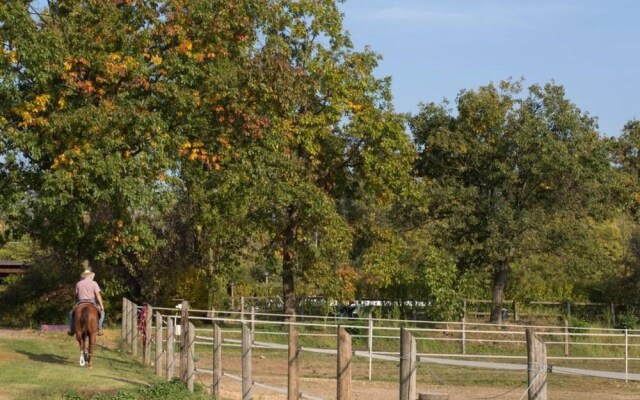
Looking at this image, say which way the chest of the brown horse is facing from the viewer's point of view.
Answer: away from the camera

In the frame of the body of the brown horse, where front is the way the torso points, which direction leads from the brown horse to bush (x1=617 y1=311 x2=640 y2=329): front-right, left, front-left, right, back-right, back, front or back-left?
front-right

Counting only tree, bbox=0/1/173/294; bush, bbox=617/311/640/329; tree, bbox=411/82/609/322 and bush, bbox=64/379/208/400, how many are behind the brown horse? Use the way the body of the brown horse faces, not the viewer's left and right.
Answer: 1

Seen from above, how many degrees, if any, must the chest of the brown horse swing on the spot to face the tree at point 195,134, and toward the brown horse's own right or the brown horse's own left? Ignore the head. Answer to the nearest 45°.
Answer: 0° — it already faces it

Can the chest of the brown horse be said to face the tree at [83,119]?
yes

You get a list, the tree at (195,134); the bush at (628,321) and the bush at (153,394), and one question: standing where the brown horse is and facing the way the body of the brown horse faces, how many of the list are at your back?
1

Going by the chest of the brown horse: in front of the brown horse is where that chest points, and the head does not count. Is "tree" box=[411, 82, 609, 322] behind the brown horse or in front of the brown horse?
in front

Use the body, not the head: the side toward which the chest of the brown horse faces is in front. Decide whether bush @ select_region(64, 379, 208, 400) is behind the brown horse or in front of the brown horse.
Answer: behind
